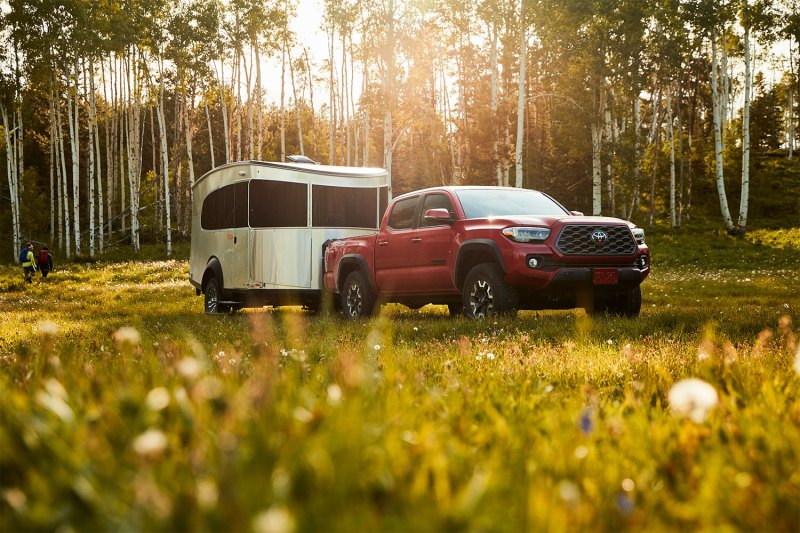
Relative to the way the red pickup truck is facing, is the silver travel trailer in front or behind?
behind

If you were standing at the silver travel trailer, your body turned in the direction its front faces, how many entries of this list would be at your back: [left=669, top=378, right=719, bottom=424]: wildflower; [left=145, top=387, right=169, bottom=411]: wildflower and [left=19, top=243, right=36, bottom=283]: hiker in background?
1

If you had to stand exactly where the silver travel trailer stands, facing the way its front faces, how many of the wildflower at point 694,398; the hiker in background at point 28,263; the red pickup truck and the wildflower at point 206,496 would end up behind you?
1

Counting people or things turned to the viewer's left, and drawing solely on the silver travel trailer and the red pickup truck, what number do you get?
0

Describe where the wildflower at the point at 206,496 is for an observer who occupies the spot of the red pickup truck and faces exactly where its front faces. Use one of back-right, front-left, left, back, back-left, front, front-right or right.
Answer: front-right

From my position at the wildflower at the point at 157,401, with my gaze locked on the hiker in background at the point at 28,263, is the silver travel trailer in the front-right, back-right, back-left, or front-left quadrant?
front-right

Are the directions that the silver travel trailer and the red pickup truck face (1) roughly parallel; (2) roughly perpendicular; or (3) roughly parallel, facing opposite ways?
roughly parallel

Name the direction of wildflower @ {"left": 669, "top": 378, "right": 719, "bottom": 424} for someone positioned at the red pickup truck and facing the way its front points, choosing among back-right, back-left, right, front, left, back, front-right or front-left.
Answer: front-right

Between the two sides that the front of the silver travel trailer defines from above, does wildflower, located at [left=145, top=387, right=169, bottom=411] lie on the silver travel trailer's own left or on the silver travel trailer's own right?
on the silver travel trailer's own right

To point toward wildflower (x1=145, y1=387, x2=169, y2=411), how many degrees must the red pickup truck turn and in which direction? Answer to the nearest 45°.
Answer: approximately 45° to its right

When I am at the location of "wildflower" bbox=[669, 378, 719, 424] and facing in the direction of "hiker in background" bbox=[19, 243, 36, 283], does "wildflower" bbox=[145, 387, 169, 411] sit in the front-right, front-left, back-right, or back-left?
front-left

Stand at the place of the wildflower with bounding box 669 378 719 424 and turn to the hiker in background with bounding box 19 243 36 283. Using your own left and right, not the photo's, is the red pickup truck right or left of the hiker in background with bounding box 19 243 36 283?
right

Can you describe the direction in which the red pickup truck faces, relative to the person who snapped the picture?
facing the viewer and to the right of the viewer

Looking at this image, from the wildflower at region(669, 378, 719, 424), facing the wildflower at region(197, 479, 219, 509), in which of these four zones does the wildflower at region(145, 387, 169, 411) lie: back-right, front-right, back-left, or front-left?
front-right

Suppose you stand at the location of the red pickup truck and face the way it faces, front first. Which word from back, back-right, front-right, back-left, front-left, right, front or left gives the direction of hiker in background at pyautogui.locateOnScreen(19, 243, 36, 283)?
back

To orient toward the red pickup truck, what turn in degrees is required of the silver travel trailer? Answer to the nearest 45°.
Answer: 0° — it already faces it
